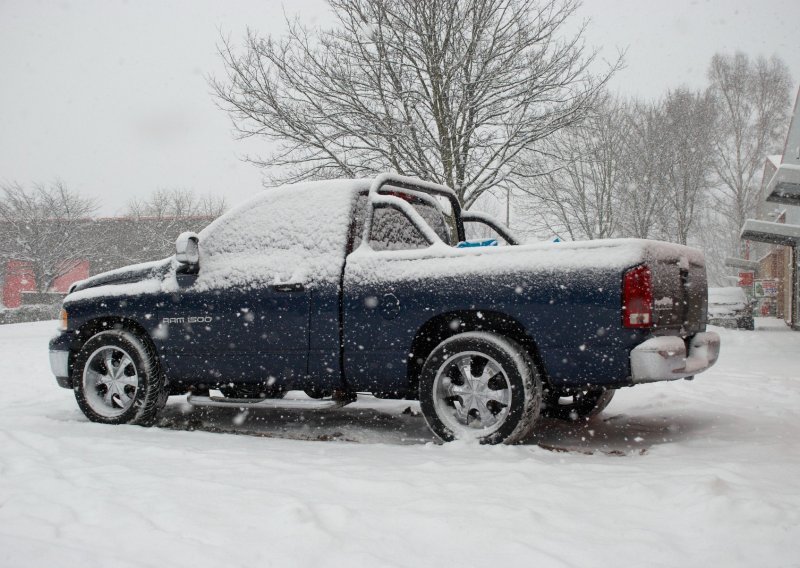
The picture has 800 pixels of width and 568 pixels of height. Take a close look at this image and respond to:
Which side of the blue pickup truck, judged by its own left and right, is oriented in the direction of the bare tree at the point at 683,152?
right

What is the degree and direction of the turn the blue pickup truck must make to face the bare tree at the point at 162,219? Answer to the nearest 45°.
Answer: approximately 45° to its right

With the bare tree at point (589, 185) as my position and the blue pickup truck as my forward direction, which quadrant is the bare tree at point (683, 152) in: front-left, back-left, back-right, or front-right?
back-left

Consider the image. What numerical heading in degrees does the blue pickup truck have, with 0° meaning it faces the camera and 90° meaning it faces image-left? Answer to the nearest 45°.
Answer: approximately 135°

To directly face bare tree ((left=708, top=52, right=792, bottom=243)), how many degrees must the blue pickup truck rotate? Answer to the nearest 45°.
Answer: approximately 90° to its right

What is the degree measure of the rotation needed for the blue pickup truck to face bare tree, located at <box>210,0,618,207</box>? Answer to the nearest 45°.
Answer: approximately 45° to its right

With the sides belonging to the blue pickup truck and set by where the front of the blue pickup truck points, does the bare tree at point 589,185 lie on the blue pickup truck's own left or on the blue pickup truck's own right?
on the blue pickup truck's own right

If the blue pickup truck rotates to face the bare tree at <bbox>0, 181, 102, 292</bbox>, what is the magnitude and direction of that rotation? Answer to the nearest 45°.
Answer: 0° — it already faces it
